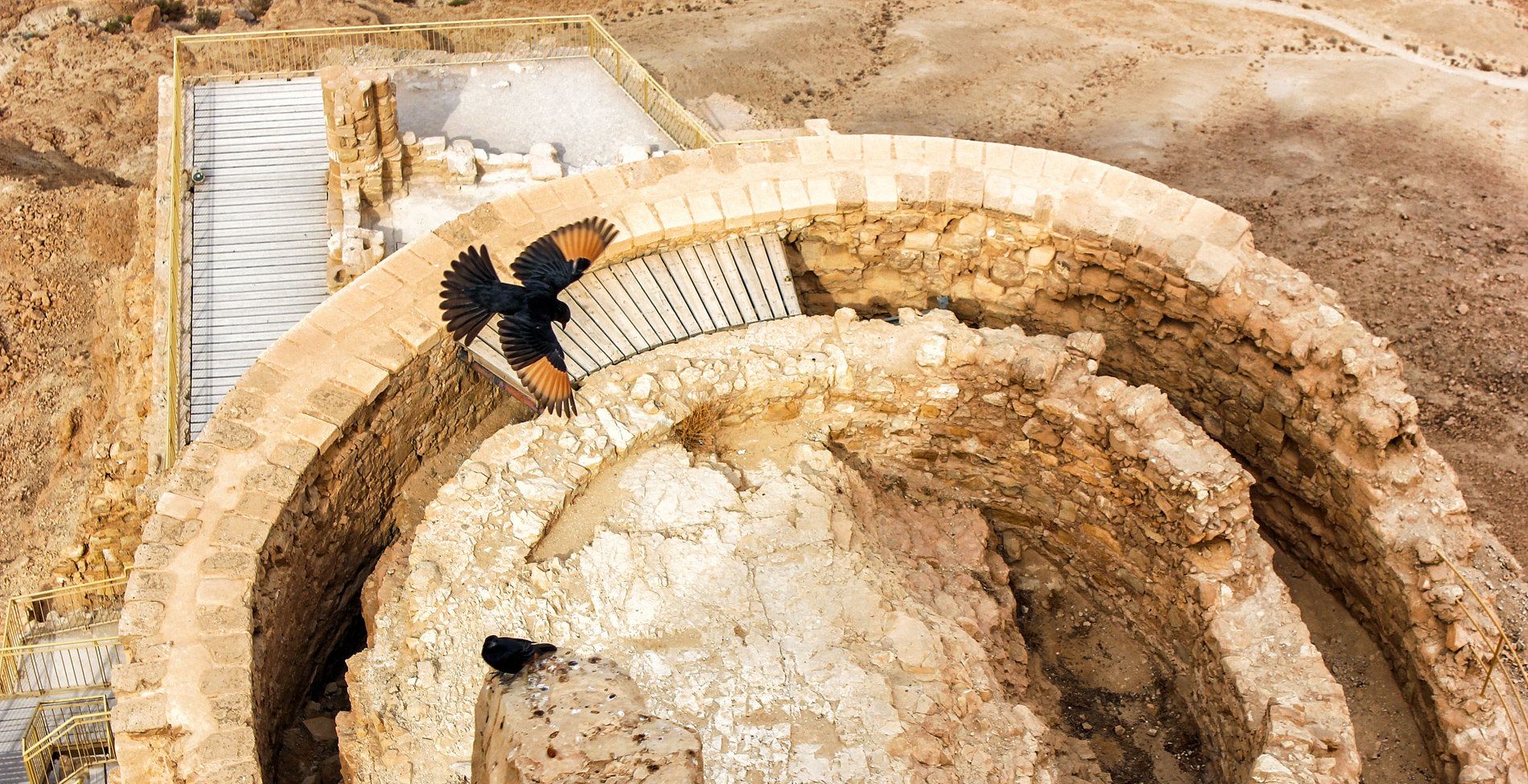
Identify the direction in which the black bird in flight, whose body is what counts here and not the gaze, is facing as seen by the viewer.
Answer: to the viewer's right

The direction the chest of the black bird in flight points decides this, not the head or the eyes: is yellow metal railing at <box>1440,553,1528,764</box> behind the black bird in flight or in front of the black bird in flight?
in front

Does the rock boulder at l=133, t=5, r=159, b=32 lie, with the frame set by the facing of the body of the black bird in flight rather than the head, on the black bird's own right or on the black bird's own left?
on the black bird's own left

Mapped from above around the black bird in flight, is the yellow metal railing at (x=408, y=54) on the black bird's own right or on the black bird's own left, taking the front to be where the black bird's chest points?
on the black bird's own left

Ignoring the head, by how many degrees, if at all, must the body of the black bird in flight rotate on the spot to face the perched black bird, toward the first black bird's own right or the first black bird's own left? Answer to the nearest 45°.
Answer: approximately 90° to the first black bird's own right
